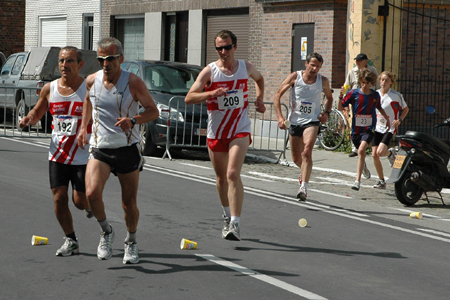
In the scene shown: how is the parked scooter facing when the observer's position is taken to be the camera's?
facing away from the viewer and to the right of the viewer

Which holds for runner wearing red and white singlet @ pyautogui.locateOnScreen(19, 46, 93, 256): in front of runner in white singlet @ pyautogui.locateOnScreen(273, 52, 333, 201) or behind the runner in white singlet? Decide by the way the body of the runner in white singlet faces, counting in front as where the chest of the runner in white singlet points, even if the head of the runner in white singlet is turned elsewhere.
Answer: in front

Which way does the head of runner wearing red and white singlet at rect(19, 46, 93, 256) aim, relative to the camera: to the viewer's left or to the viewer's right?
to the viewer's left

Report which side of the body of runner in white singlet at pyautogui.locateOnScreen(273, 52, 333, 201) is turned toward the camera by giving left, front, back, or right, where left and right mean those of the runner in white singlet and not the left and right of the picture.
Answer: front

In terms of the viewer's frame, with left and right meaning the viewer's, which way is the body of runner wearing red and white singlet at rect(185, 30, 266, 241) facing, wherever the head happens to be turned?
facing the viewer

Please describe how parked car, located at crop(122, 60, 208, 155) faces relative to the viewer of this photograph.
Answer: facing the viewer and to the right of the viewer
